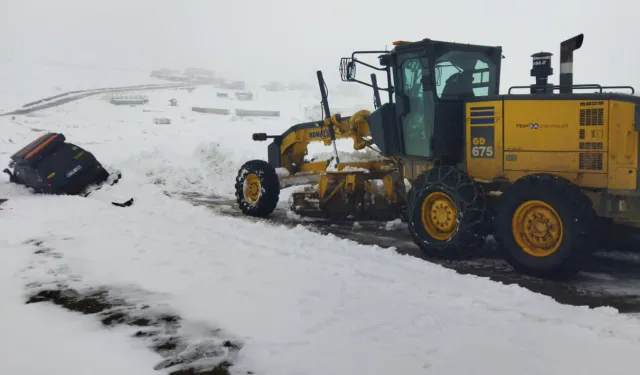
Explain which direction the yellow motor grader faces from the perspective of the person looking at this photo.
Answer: facing away from the viewer and to the left of the viewer

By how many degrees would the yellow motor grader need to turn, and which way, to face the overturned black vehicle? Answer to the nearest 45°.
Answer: approximately 45° to its left
